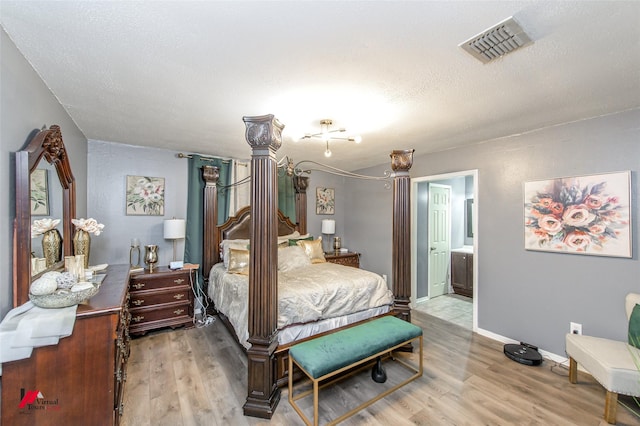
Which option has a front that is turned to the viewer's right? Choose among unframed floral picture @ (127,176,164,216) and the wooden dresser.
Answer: the wooden dresser

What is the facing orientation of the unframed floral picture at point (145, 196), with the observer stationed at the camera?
facing the viewer

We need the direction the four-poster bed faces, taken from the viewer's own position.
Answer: facing the viewer and to the right of the viewer

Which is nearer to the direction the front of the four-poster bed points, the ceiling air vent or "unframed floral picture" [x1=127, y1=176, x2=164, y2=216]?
the ceiling air vent

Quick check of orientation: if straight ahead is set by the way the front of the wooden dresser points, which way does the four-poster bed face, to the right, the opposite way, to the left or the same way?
to the right

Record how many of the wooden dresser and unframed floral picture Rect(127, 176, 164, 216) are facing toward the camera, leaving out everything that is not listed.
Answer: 1

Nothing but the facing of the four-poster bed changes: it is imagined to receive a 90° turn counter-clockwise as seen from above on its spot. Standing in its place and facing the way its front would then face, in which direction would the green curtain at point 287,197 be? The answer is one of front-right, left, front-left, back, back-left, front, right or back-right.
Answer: front-left

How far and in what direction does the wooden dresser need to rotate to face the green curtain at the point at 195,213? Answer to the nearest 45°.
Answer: approximately 45° to its left

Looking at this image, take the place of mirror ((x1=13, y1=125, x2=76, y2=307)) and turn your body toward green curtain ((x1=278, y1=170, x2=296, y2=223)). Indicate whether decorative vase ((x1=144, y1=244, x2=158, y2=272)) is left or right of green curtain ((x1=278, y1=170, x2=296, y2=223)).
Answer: left

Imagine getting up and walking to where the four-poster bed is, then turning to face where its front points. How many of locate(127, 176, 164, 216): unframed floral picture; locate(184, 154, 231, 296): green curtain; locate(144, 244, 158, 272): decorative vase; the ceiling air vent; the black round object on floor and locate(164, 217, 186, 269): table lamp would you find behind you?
4

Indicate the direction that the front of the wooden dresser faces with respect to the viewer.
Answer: facing to the right of the viewer

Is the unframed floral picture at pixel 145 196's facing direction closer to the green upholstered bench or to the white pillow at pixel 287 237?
the green upholstered bench

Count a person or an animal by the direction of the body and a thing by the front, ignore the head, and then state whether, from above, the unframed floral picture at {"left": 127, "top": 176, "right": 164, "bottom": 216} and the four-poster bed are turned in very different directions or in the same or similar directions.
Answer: same or similar directions

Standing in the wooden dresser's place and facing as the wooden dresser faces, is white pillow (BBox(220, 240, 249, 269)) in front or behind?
in front

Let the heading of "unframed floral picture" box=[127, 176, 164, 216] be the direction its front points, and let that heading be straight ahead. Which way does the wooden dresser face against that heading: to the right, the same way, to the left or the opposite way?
to the left

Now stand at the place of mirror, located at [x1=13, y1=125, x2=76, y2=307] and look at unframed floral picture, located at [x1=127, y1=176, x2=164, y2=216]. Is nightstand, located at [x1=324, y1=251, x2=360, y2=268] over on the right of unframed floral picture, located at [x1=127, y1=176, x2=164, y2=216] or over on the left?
right
